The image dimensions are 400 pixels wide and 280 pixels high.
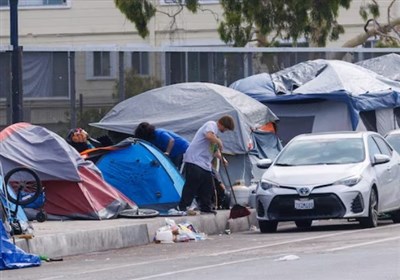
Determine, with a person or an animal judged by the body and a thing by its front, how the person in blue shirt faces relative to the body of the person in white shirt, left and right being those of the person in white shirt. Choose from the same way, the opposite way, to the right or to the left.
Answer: the opposite way

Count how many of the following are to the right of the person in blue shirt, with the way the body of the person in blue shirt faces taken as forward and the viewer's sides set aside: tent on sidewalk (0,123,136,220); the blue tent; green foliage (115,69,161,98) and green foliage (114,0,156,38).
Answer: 2

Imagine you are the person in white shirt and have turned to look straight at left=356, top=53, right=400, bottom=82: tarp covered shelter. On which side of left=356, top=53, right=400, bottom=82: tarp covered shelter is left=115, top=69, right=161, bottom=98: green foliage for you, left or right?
left

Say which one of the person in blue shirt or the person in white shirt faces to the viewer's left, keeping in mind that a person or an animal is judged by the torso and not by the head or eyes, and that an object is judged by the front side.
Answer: the person in blue shirt

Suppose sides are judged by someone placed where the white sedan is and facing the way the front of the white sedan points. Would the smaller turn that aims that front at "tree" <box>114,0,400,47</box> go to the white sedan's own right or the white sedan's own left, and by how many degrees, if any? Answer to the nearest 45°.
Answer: approximately 135° to the white sedan's own right

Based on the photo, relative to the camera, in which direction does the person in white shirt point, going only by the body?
to the viewer's right

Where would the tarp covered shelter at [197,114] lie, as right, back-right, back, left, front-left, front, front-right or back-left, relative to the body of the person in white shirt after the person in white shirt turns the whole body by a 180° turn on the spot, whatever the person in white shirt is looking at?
right

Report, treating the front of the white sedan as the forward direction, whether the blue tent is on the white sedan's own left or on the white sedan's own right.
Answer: on the white sedan's own right

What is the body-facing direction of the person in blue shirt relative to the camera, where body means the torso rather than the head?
to the viewer's left
